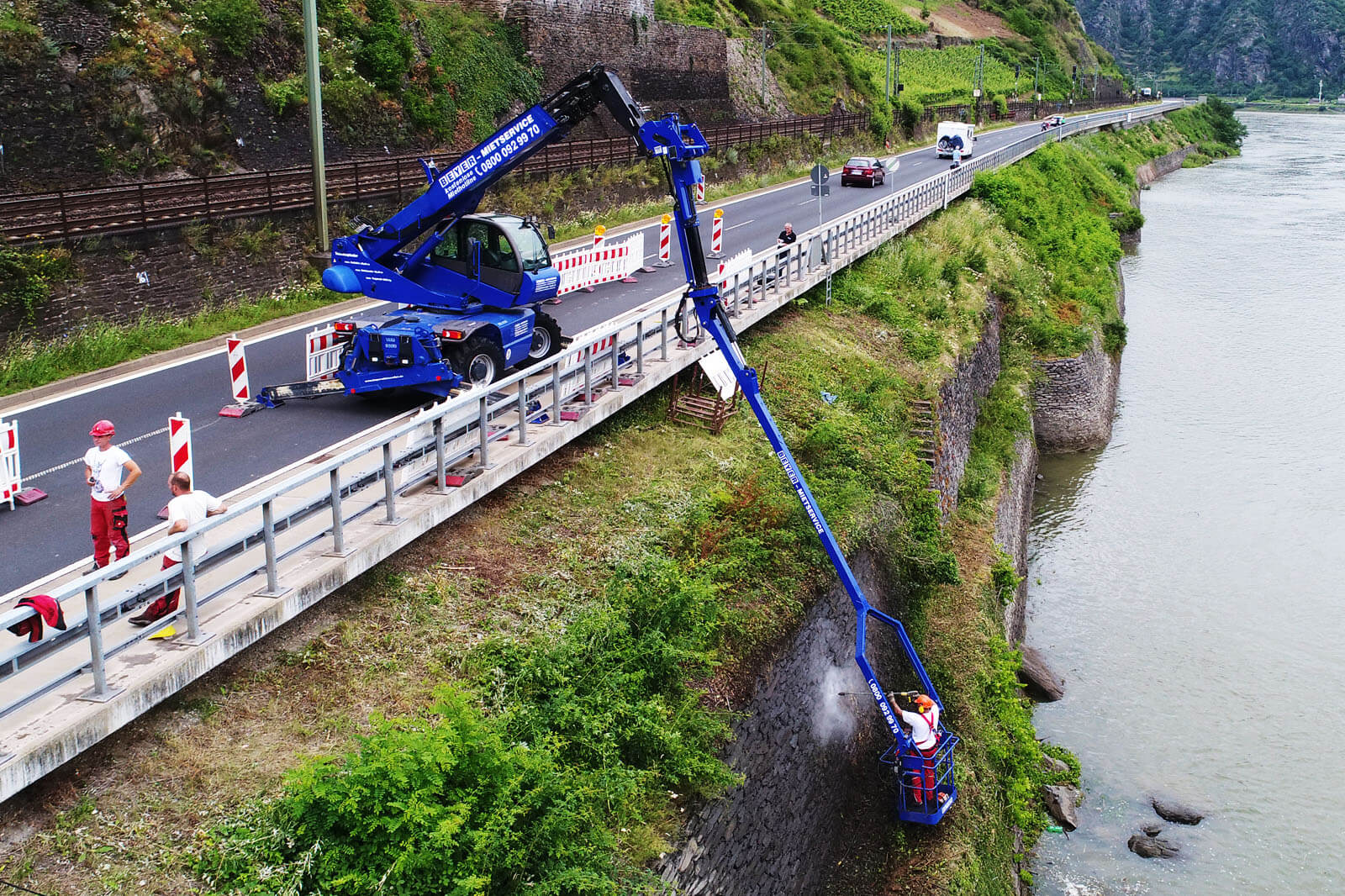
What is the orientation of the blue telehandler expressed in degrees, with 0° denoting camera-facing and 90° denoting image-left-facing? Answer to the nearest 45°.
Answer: approximately 225°

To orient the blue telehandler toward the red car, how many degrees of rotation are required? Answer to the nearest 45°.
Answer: approximately 45° to its left

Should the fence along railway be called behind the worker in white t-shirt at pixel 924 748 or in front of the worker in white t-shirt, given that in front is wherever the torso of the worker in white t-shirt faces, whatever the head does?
in front

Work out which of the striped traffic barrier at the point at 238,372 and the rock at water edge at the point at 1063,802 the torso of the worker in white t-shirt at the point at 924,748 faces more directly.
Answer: the striped traffic barrier

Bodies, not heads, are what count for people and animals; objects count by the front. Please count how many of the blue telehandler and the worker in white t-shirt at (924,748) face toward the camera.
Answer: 0

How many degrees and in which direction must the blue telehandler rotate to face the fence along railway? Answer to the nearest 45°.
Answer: approximately 90° to its left

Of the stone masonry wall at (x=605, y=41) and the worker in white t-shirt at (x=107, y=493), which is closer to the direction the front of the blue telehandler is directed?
the stone masonry wall

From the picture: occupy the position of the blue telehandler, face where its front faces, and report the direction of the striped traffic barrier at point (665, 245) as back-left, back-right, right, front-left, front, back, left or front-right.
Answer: front-left

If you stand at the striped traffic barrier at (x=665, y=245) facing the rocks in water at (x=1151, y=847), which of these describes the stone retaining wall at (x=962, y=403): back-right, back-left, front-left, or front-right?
front-left

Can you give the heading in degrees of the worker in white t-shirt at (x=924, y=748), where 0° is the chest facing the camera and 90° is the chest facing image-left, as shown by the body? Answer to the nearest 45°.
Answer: approximately 135°

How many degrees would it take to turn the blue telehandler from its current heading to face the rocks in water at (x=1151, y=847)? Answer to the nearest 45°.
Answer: approximately 45° to its right

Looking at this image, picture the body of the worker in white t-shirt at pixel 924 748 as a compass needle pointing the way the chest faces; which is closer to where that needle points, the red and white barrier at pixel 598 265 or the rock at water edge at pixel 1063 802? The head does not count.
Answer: the red and white barrier
